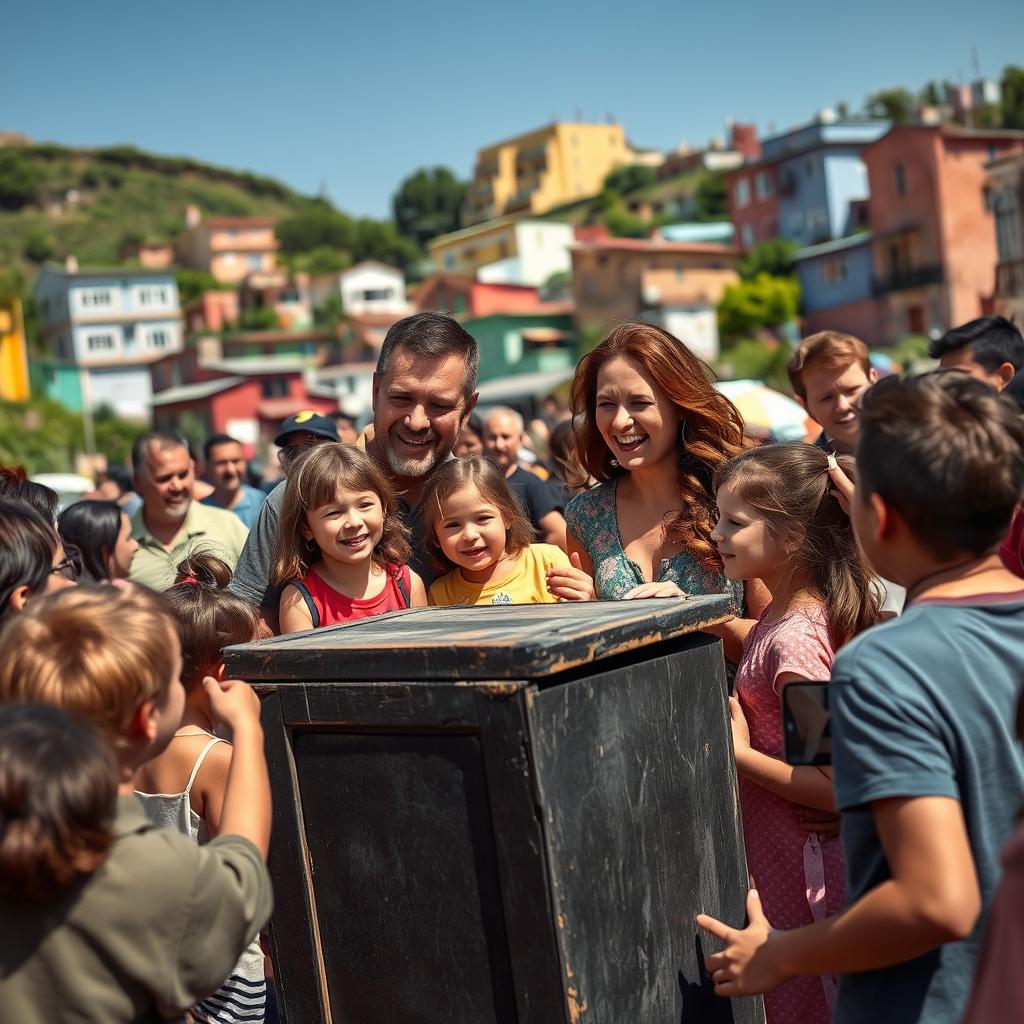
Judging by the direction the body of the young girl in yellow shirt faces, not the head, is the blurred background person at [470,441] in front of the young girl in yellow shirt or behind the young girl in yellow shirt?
behind

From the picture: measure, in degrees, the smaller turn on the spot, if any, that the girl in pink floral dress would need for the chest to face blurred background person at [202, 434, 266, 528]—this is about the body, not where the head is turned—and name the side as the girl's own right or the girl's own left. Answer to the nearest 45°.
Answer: approximately 45° to the girl's own right

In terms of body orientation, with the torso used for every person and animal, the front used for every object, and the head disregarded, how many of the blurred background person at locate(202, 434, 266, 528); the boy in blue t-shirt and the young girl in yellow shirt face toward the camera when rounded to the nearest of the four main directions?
2

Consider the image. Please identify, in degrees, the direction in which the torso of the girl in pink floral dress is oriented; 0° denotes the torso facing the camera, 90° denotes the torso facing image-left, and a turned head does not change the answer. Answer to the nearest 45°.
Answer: approximately 90°

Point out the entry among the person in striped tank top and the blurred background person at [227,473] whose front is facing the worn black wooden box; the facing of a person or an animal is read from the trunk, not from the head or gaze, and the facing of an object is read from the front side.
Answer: the blurred background person

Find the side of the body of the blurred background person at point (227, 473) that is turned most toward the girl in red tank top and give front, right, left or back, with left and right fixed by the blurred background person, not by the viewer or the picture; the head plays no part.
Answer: front

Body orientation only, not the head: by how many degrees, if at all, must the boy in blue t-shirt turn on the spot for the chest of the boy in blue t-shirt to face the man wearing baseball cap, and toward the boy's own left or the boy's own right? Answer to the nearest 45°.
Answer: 0° — they already face them

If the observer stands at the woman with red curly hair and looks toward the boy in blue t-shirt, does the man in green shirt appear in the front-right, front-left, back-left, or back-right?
back-right

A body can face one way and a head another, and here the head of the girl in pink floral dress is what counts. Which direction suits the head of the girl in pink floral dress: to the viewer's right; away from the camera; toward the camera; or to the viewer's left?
to the viewer's left

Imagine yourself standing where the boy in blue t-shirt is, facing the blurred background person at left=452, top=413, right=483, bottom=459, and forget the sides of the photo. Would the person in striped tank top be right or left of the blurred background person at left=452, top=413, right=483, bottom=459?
left

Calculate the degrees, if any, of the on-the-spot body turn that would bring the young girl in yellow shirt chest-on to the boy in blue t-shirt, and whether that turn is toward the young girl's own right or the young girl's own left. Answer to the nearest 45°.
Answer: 0° — they already face them

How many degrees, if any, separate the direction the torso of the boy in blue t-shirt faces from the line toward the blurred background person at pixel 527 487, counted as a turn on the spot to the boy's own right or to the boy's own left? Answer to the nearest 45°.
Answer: approximately 45° to the boy's own right

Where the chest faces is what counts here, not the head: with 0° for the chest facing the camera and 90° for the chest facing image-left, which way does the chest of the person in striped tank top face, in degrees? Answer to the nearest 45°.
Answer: approximately 225°
